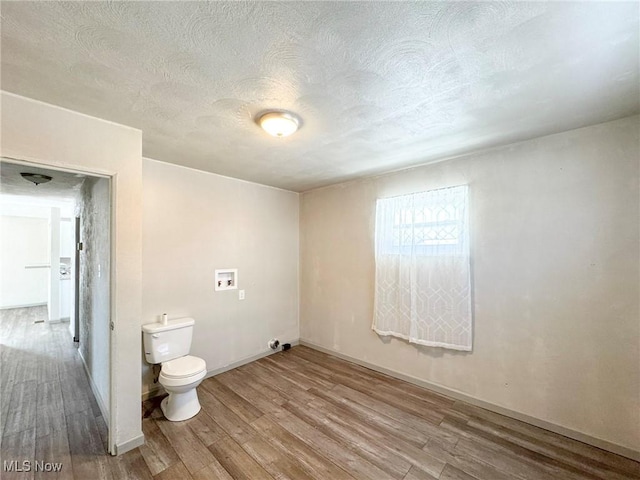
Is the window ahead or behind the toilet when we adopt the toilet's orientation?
ahead

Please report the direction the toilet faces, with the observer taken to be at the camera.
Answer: facing the viewer and to the right of the viewer

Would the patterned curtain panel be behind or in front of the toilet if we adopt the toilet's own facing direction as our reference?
in front
